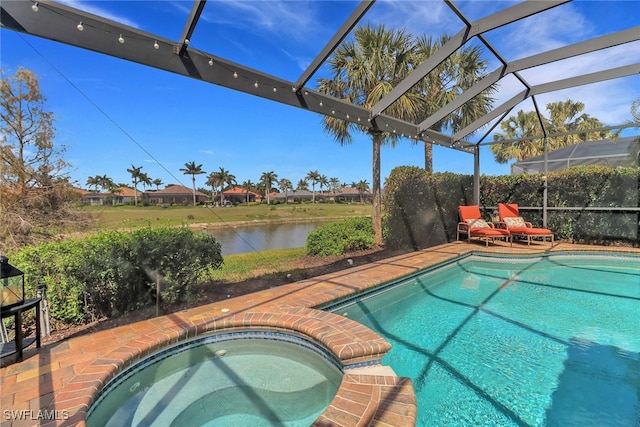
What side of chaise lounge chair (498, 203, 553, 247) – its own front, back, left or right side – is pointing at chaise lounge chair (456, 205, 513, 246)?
right

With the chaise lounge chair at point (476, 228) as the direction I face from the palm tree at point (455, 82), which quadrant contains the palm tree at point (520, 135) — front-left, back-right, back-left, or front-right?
back-left

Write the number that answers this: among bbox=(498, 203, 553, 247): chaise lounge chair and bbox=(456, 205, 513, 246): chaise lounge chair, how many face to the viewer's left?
0

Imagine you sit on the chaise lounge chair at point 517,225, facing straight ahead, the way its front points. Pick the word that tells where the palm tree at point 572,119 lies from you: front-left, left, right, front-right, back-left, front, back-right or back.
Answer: back-left

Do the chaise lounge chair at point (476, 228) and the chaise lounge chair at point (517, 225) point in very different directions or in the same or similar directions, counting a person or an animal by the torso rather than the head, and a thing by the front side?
same or similar directions

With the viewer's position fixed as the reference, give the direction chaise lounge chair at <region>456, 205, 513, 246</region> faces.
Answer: facing the viewer and to the right of the viewer

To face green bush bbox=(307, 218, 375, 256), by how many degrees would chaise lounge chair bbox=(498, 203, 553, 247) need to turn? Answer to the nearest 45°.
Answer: approximately 90° to its right

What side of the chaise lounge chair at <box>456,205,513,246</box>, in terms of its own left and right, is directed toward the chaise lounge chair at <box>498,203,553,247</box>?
left

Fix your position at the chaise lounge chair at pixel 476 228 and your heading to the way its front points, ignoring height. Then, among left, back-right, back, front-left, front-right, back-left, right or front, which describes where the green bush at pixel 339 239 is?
right

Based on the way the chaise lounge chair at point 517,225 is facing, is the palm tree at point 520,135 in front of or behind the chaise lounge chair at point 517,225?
behind

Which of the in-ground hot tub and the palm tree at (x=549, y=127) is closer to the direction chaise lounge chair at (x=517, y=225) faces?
the in-ground hot tub

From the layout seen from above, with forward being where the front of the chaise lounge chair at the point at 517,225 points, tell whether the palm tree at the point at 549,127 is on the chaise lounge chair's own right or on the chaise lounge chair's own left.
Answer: on the chaise lounge chair's own left

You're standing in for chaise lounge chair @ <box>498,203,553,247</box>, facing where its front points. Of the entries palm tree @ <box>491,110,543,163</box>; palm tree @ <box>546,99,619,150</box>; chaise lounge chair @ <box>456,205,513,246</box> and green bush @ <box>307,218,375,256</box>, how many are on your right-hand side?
2

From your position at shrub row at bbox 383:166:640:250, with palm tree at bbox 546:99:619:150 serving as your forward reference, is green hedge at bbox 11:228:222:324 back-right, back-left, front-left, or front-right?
back-left
